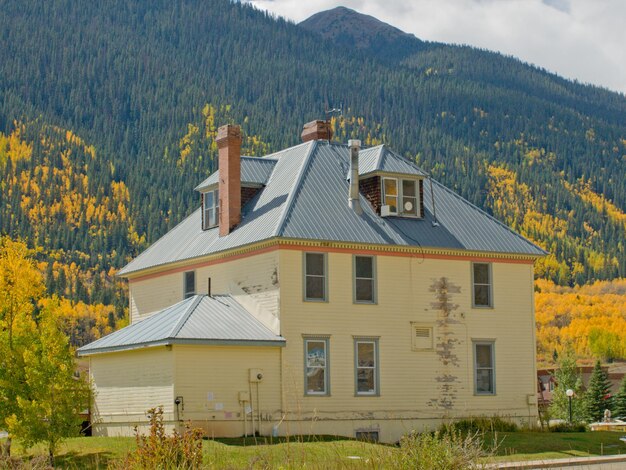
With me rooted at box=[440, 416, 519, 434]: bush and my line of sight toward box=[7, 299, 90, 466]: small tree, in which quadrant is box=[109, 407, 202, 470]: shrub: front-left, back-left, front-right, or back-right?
front-left

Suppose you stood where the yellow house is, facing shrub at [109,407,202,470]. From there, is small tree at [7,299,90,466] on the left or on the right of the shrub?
right

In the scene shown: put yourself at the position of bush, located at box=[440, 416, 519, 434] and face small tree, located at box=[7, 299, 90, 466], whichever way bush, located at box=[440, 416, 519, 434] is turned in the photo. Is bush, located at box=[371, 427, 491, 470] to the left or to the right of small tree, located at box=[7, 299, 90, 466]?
left
